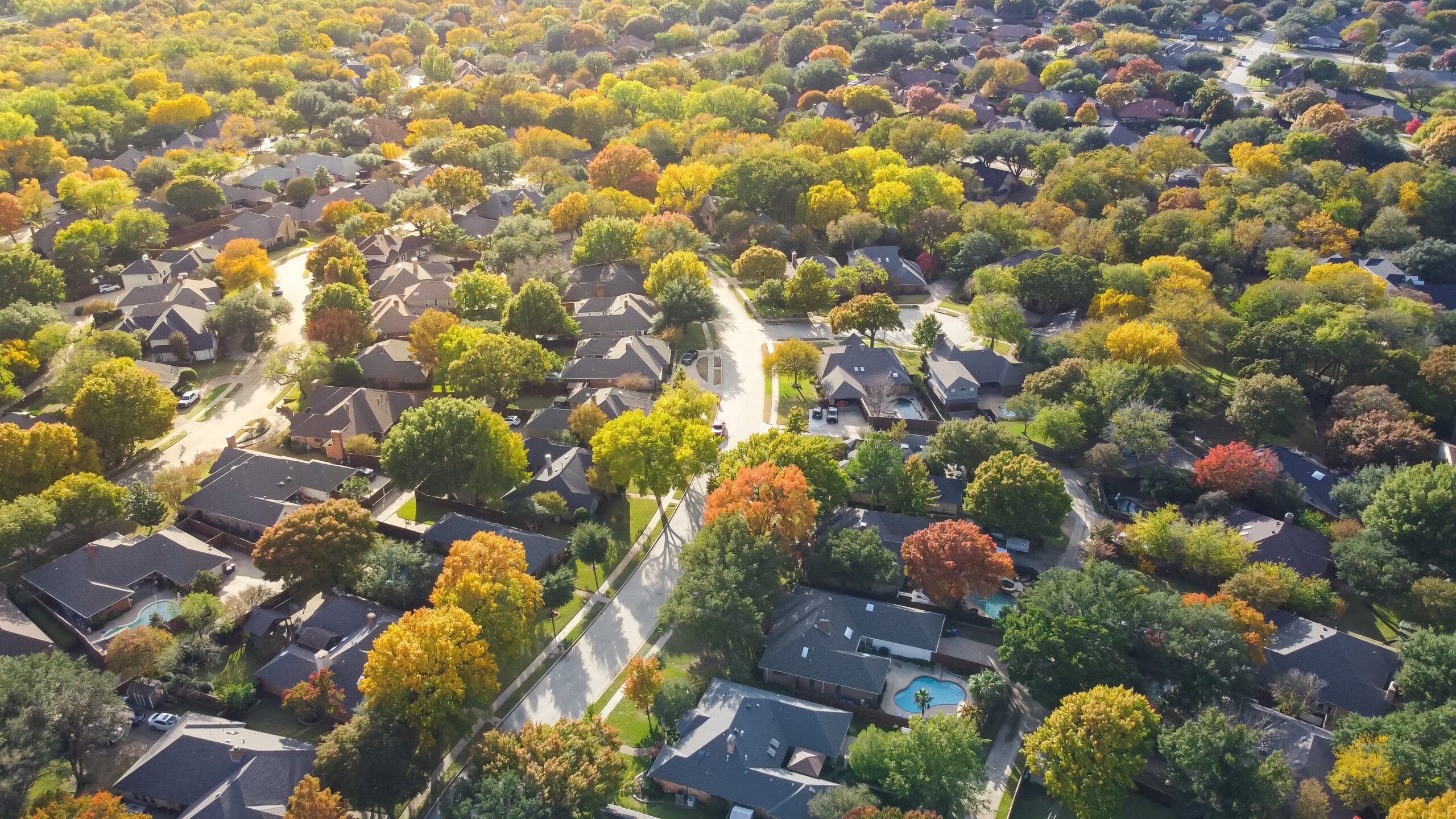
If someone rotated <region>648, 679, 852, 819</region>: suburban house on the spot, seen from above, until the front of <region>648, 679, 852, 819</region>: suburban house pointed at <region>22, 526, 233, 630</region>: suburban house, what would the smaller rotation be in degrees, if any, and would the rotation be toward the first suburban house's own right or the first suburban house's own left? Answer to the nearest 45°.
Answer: approximately 45° to the first suburban house's own left

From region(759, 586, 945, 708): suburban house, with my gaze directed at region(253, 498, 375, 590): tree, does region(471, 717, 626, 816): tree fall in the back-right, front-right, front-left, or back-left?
front-left

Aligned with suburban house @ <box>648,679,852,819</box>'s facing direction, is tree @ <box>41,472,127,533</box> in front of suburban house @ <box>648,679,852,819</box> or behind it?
in front

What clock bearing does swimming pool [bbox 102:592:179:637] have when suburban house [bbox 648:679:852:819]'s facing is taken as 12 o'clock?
The swimming pool is roughly at 11 o'clock from the suburban house.

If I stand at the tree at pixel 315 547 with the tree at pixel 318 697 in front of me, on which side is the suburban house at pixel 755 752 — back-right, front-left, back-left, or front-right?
front-left

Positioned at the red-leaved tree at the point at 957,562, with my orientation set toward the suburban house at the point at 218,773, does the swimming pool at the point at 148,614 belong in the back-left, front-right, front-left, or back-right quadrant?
front-right

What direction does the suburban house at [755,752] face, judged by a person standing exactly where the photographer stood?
facing away from the viewer and to the left of the viewer

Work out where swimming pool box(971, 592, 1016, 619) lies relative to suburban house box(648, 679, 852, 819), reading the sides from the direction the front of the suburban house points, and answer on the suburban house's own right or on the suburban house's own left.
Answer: on the suburban house's own right

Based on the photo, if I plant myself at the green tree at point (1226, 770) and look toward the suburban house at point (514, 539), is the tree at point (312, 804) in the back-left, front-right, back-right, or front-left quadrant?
front-left

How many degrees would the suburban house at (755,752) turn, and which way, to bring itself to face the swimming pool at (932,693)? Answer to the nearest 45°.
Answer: approximately 90° to its right

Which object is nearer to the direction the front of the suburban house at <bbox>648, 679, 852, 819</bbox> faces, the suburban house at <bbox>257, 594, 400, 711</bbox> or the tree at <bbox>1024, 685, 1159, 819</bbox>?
the suburban house

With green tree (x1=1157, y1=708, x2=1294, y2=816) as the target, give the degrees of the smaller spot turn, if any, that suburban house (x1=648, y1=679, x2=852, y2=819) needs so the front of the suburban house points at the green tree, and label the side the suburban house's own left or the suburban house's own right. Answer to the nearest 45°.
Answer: approximately 135° to the suburban house's own right

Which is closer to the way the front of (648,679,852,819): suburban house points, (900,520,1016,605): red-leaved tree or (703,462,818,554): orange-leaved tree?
the orange-leaved tree

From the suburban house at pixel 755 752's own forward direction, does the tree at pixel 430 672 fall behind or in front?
in front

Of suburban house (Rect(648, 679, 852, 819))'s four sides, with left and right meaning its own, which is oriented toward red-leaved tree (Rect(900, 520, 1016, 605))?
right

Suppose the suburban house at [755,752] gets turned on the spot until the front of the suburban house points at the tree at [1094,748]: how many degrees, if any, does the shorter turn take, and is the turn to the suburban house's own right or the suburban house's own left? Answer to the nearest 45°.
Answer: approximately 135° to the suburban house's own right

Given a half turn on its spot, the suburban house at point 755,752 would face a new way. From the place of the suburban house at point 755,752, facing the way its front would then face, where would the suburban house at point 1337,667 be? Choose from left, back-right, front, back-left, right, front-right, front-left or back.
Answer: front-left

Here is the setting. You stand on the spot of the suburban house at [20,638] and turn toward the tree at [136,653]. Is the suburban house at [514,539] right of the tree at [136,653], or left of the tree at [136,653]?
left
